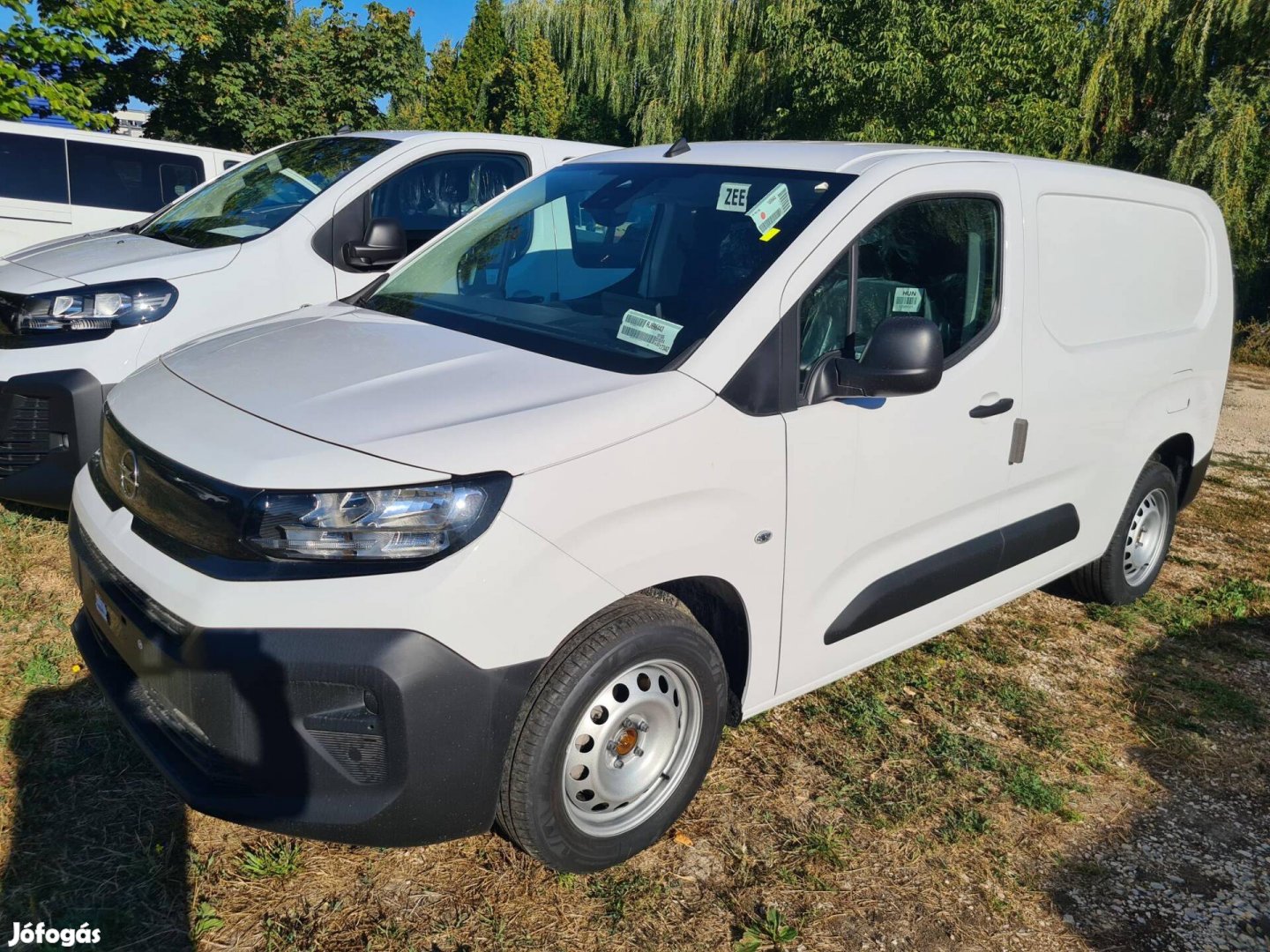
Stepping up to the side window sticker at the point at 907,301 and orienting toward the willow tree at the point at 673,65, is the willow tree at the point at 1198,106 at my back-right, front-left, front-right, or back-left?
front-right

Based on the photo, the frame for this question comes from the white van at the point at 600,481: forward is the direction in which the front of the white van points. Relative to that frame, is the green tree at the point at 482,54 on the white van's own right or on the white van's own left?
on the white van's own right

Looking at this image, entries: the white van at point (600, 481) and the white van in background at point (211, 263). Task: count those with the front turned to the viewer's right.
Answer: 0

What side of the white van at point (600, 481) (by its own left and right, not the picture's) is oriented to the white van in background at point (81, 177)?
right

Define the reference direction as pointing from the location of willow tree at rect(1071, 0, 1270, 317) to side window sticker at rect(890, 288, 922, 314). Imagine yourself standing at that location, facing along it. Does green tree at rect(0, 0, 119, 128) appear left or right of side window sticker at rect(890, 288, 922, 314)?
right

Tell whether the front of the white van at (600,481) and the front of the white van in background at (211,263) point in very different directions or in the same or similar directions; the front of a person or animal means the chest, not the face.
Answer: same or similar directions

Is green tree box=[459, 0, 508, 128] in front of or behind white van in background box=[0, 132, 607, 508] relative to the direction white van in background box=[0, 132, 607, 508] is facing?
behind

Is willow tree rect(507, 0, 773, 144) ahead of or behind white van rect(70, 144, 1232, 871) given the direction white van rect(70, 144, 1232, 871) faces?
behind

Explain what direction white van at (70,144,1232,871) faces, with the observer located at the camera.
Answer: facing the viewer and to the left of the viewer

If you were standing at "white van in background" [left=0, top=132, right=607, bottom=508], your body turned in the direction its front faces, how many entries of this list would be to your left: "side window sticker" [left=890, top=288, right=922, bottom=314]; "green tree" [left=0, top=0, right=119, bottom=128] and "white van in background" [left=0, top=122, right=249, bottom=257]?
1

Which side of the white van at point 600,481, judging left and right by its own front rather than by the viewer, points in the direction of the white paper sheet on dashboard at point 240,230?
right
